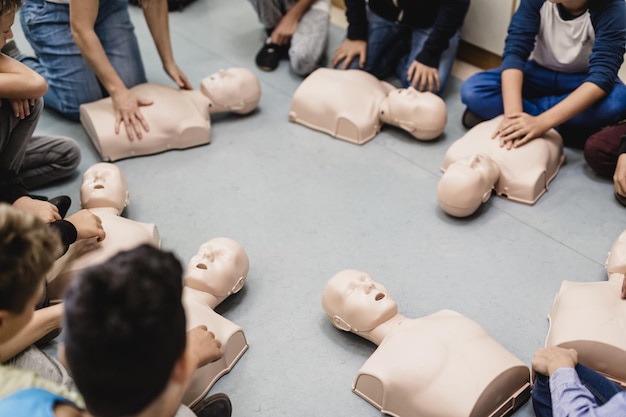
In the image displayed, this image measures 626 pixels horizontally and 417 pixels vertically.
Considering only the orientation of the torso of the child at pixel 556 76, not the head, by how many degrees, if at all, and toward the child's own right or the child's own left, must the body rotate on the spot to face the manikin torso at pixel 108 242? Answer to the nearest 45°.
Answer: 0° — they already face it

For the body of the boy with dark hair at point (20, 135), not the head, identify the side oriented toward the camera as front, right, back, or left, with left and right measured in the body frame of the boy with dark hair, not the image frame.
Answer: right

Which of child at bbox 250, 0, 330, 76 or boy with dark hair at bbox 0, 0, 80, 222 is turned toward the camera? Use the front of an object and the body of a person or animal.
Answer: the child

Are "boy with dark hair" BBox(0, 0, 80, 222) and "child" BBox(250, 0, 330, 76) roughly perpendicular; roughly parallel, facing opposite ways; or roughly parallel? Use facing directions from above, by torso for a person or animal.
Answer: roughly perpendicular

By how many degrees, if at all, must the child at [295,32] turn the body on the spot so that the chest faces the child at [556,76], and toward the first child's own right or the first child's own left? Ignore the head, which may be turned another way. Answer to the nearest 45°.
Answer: approximately 45° to the first child's own left

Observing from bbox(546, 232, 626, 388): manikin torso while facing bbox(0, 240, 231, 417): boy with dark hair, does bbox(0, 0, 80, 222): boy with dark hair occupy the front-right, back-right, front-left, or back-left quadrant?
front-right

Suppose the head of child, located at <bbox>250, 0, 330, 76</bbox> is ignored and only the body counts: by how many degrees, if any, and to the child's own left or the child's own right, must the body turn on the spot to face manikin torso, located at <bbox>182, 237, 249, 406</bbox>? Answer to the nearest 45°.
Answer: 0° — they already face it

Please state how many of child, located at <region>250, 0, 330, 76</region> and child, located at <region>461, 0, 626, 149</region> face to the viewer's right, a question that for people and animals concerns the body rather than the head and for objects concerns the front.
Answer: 0

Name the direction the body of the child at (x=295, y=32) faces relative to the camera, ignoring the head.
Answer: toward the camera

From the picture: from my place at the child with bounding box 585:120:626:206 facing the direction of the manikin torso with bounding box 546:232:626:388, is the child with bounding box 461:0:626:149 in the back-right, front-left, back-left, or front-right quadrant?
back-right

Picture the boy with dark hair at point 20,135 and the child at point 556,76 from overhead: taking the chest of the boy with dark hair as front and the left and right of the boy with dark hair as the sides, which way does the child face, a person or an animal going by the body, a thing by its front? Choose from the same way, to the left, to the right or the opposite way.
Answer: to the right

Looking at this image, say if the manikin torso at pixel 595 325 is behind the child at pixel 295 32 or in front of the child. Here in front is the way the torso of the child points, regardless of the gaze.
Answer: in front

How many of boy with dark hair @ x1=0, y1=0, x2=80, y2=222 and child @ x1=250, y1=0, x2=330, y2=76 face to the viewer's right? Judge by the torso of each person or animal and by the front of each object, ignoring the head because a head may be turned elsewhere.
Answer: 1

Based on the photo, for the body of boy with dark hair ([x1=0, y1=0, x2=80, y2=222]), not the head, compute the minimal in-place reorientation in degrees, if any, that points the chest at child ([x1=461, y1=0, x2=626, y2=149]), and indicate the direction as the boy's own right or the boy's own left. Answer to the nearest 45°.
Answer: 0° — they already face them

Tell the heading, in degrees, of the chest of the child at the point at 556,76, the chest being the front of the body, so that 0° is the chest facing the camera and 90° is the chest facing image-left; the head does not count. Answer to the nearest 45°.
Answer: approximately 45°

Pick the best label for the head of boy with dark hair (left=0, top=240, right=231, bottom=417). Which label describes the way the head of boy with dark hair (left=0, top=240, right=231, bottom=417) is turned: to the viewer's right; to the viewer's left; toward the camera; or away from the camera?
away from the camera
